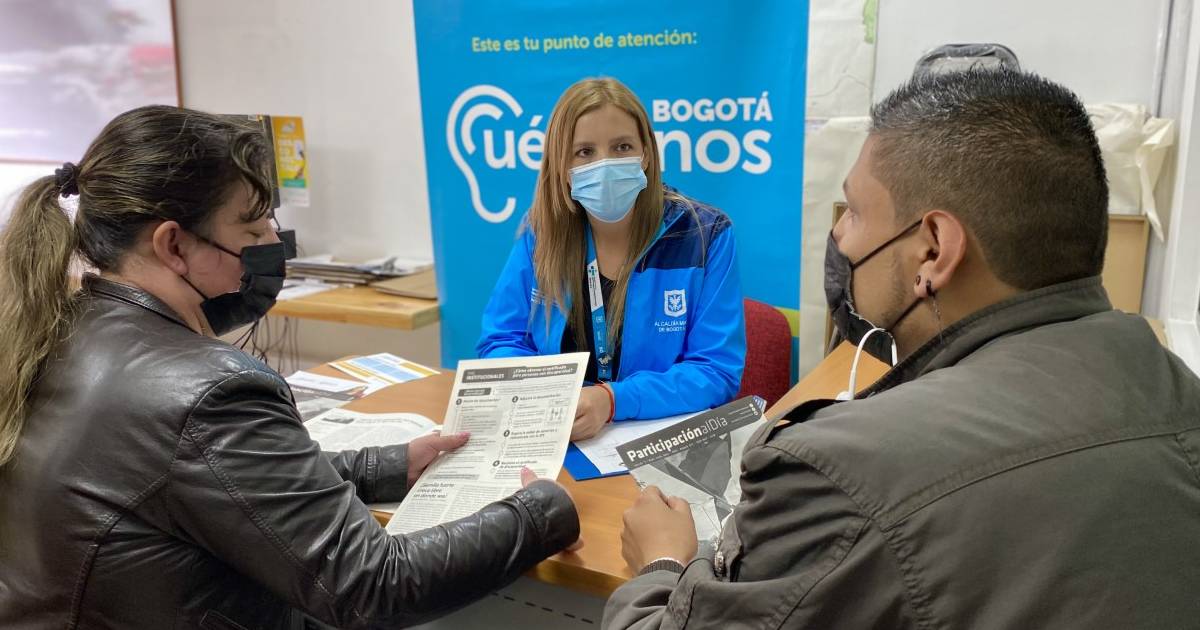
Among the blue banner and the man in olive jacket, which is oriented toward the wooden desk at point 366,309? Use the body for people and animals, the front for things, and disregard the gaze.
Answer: the man in olive jacket

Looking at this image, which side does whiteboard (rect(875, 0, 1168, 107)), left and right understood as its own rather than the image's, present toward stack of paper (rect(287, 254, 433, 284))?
right

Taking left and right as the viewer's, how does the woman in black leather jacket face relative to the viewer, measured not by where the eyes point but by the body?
facing away from the viewer and to the right of the viewer

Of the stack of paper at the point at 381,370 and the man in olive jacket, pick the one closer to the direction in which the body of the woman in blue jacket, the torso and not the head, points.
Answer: the man in olive jacket

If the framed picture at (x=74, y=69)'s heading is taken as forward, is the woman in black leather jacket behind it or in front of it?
in front

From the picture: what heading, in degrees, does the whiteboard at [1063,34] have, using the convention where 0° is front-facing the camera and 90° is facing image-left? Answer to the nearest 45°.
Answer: approximately 0°

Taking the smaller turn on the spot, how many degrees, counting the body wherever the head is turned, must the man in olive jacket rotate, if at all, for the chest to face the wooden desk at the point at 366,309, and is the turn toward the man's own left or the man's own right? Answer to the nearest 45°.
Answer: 0° — they already face it

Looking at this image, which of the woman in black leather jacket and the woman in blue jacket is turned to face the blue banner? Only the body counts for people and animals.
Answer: the woman in black leather jacket

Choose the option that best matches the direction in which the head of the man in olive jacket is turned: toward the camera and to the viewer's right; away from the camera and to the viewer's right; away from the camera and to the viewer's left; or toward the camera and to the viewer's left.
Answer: away from the camera and to the viewer's left
